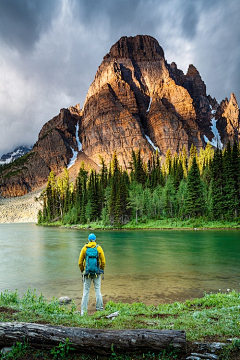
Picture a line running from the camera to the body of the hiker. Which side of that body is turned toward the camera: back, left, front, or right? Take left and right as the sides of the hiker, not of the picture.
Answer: back

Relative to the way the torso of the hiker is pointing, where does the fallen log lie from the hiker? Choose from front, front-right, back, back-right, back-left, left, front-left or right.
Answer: back
